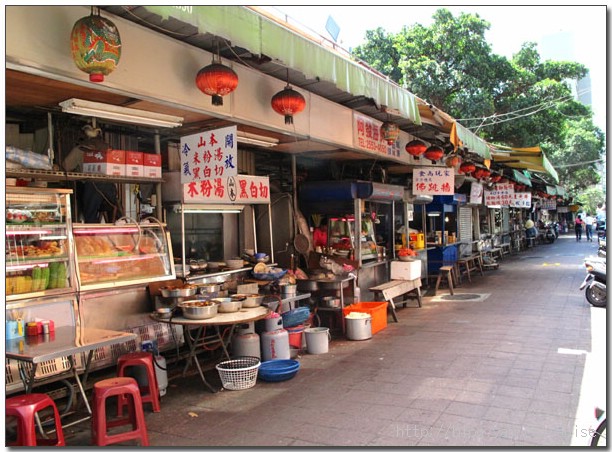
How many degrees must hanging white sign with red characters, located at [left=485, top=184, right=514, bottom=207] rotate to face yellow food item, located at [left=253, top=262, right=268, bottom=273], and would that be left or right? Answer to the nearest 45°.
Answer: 0° — it already faces it

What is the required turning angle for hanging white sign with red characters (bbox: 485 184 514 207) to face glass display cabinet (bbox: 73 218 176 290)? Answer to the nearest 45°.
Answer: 0° — it already faces it

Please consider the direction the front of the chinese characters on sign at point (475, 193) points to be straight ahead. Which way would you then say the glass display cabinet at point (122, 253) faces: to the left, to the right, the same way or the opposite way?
to the left

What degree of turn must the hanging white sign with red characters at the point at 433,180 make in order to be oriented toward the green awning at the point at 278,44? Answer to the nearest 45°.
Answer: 0° — it already faces it

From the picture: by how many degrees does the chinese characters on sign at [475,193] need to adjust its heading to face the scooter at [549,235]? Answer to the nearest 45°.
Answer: approximately 180°

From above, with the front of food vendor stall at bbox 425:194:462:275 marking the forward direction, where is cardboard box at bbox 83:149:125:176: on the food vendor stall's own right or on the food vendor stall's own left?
on the food vendor stall's own right

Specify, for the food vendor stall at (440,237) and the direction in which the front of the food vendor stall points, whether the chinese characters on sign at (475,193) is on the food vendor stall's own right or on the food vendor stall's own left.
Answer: on the food vendor stall's own left

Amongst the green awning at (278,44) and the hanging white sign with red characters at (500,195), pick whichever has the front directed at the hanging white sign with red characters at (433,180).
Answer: the hanging white sign with red characters at (500,195)

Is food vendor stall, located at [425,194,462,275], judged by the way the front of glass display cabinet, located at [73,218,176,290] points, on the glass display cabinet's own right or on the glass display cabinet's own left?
on the glass display cabinet's own left
